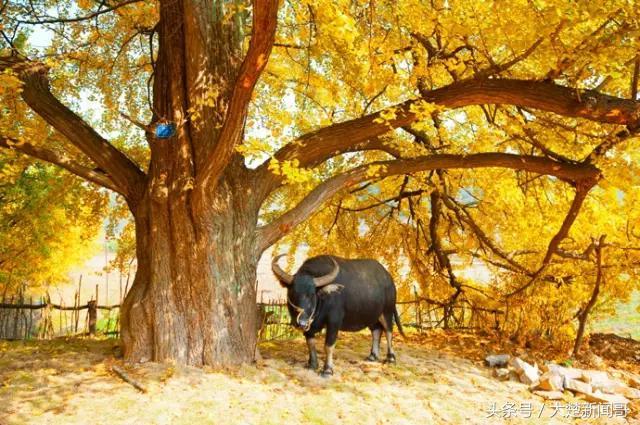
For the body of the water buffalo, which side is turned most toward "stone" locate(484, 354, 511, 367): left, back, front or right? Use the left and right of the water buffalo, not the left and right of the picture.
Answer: back

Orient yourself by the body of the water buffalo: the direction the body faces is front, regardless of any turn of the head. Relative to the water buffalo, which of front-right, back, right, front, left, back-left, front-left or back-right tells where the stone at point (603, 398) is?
back-left

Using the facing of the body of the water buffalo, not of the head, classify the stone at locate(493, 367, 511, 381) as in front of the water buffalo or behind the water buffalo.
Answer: behind

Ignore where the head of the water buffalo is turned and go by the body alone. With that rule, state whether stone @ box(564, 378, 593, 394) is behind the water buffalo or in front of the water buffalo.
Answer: behind

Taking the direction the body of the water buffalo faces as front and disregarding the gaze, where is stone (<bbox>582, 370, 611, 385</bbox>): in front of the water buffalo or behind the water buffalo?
behind

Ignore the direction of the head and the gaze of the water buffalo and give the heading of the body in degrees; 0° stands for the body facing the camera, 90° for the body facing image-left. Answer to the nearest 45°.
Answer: approximately 45°

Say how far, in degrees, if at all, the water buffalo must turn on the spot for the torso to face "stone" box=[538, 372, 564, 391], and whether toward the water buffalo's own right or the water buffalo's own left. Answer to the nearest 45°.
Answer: approximately 135° to the water buffalo's own left

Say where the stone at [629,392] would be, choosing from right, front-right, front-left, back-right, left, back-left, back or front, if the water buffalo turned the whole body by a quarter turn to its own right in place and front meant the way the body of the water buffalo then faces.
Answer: back-right

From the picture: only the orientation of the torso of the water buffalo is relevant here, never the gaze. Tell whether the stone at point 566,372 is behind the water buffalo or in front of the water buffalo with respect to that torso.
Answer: behind

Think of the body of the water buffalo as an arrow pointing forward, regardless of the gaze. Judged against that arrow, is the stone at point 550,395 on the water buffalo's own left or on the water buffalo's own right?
on the water buffalo's own left

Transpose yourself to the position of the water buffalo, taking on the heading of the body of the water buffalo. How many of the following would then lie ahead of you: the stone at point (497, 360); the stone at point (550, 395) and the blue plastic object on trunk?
1

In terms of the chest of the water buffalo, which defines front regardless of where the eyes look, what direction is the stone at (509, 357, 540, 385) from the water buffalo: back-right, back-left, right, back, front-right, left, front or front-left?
back-left
